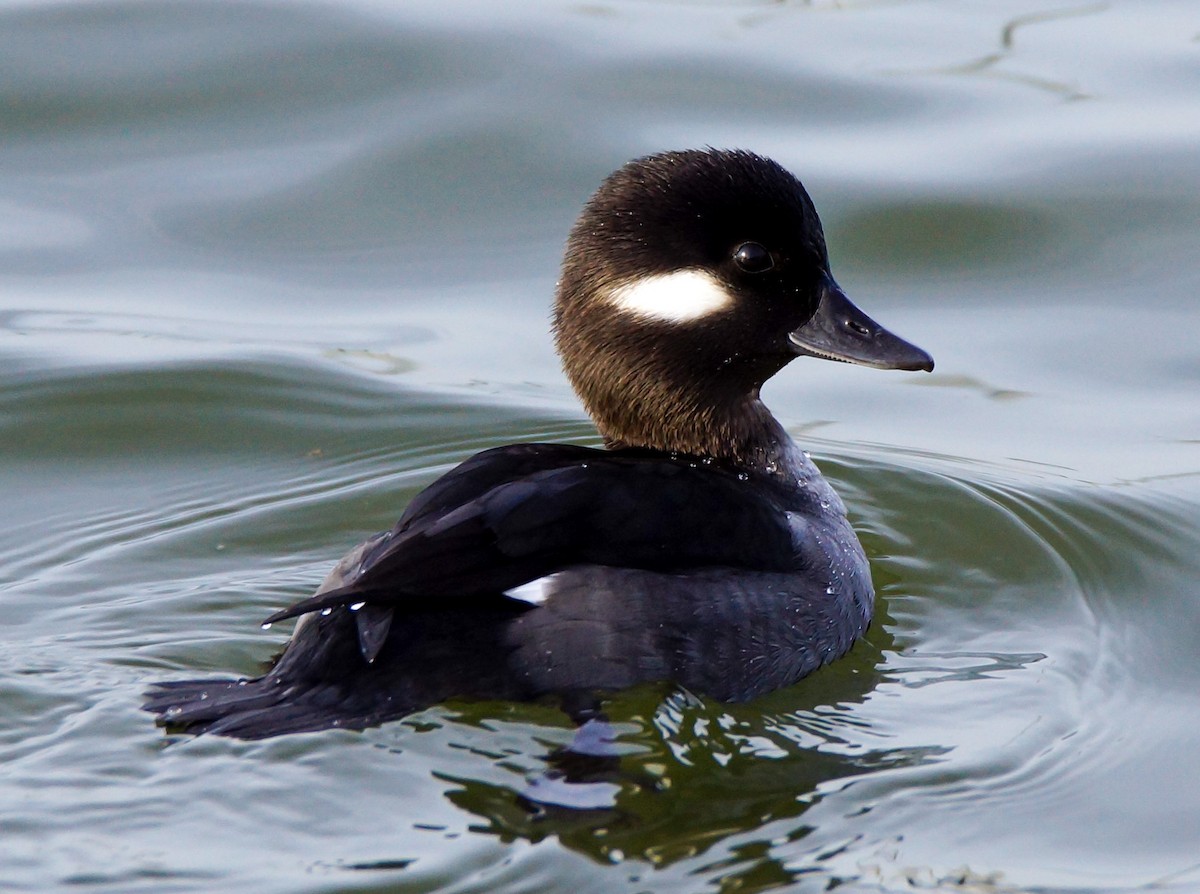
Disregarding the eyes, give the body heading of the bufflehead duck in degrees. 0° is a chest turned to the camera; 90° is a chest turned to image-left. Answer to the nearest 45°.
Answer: approximately 270°
